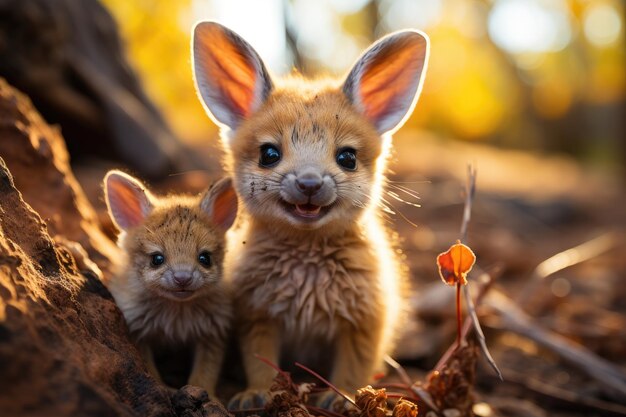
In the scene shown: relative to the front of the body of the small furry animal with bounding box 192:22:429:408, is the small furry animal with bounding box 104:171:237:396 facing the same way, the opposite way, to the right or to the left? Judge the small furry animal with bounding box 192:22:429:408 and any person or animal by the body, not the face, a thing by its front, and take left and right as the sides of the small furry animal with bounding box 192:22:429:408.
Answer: the same way

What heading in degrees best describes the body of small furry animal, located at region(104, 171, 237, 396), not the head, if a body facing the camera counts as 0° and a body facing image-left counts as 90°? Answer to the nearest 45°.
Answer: approximately 0°

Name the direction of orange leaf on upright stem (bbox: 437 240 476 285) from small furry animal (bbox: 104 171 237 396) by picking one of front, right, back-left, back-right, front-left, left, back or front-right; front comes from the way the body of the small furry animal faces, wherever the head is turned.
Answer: front-left

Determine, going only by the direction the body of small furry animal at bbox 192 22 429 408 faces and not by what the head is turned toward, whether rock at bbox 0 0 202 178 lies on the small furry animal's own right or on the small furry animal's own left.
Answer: on the small furry animal's own right

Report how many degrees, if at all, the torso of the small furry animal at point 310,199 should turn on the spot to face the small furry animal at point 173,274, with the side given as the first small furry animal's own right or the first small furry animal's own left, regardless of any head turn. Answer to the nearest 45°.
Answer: approximately 90° to the first small furry animal's own right

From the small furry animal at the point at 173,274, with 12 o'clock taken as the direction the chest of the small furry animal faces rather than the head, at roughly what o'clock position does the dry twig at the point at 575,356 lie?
The dry twig is roughly at 9 o'clock from the small furry animal.

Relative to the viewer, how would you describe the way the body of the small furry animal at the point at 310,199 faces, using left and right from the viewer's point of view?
facing the viewer

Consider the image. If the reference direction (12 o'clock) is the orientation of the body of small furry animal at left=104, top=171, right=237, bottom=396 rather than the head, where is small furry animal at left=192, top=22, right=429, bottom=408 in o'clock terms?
small furry animal at left=192, top=22, right=429, bottom=408 is roughly at 10 o'clock from small furry animal at left=104, top=171, right=237, bottom=396.

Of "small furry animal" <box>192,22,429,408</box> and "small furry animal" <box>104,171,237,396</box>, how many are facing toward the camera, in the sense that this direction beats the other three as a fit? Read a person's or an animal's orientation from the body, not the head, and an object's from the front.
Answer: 2
